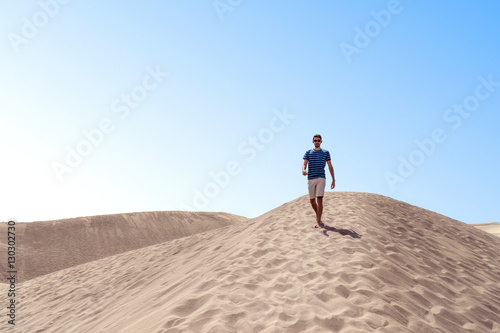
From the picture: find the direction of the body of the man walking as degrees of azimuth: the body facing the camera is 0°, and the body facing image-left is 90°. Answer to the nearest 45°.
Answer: approximately 0°
